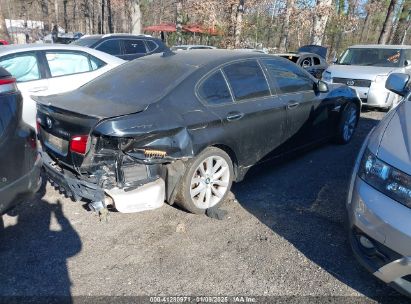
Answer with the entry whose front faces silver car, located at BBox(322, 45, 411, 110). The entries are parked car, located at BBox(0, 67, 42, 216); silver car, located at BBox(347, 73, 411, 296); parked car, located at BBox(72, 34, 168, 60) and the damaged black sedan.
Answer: the damaged black sedan

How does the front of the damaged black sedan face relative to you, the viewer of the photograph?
facing away from the viewer and to the right of the viewer

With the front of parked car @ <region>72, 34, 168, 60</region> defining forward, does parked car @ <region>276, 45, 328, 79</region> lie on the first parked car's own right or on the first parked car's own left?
on the first parked car's own left

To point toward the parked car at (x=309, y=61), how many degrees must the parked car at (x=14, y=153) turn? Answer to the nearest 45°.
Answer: approximately 90° to its right

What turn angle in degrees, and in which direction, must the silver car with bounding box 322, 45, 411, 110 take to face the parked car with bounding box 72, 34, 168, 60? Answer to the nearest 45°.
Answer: approximately 45° to its right

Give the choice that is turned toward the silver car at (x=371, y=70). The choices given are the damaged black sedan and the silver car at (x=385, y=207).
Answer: the damaged black sedan

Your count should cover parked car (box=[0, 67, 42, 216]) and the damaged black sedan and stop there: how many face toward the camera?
0

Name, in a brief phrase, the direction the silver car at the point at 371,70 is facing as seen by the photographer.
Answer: facing the viewer and to the left of the viewer

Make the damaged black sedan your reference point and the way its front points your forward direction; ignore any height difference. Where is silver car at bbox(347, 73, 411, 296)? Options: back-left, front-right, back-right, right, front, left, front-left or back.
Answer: right

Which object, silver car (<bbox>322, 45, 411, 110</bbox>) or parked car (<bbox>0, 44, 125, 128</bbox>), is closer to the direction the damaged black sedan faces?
the silver car

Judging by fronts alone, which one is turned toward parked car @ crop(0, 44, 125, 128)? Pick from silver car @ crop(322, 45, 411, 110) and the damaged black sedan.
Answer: the silver car

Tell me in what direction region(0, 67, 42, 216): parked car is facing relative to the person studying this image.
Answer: facing away from the viewer and to the left of the viewer

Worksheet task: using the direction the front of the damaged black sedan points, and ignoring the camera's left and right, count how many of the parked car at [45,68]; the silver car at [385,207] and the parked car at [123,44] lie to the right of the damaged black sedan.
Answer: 1

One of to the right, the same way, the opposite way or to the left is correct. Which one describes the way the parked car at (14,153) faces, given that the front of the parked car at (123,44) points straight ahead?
to the right

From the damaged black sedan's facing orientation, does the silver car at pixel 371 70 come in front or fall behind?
in front

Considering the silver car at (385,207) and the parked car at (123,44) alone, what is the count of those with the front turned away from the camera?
0

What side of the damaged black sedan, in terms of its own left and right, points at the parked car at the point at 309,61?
front
